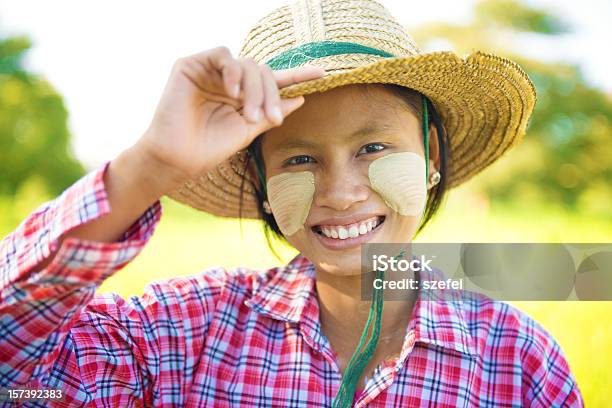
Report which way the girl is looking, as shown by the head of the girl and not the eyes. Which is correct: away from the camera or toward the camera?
toward the camera

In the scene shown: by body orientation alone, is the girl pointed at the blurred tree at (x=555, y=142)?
no

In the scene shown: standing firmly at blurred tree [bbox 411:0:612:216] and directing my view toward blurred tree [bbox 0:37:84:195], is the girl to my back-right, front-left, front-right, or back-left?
front-left

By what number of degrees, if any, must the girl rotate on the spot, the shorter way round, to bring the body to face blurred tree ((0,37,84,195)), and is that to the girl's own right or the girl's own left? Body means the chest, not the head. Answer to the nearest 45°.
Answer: approximately 135° to the girl's own right

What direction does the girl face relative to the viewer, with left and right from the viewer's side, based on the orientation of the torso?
facing the viewer

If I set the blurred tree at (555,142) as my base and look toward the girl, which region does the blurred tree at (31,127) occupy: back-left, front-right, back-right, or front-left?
front-right

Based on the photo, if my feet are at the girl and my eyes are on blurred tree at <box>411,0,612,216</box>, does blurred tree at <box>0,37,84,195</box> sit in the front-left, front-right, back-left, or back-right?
front-left
